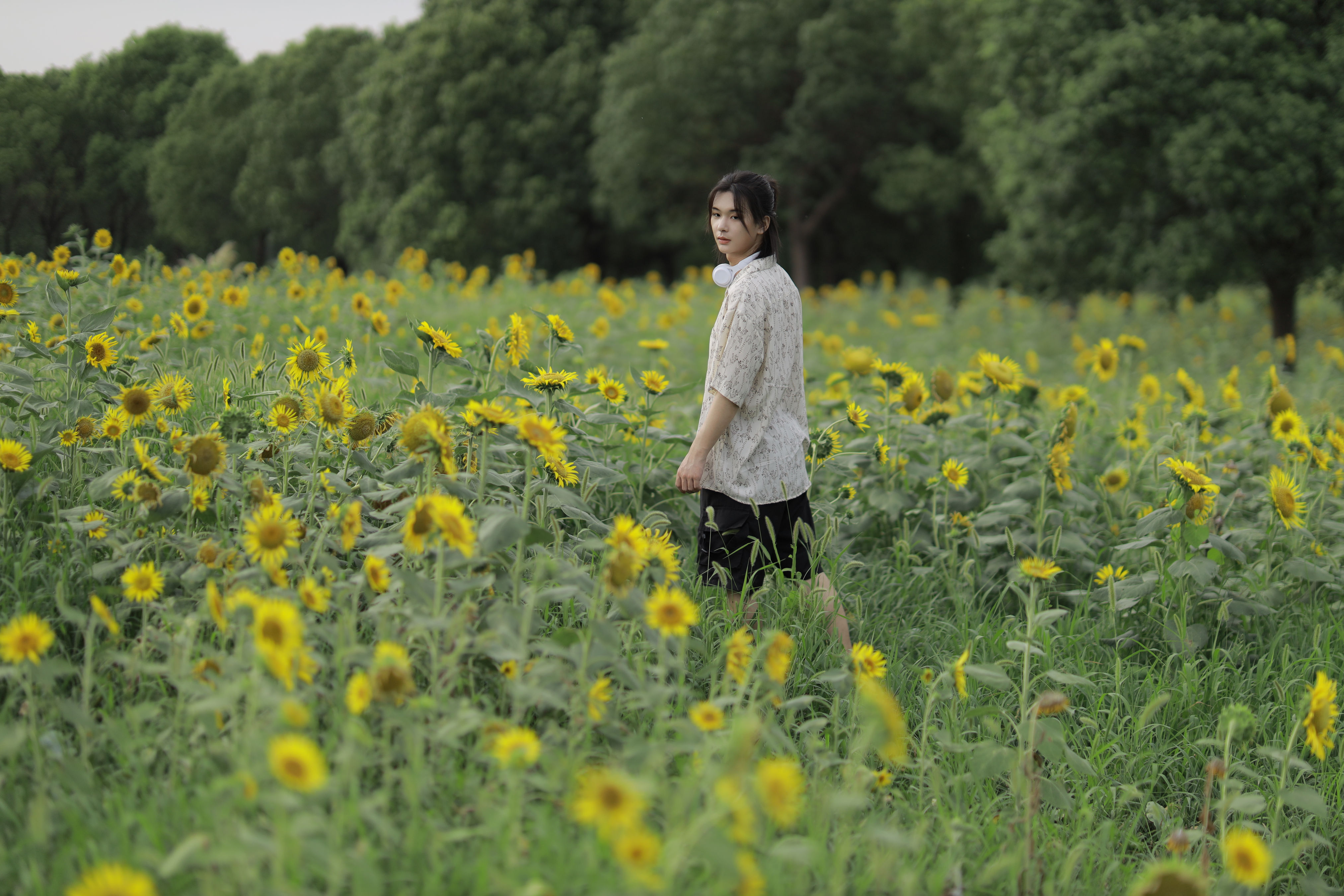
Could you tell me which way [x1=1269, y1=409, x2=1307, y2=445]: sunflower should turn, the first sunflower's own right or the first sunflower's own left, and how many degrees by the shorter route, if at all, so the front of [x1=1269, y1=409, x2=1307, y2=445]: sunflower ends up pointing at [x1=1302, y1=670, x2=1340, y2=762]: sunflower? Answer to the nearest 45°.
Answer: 0° — it already faces it

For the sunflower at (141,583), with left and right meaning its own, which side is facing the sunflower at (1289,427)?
left

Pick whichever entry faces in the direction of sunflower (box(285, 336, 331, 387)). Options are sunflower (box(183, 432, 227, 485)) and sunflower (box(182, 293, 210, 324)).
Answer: sunflower (box(182, 293, 210, 324))

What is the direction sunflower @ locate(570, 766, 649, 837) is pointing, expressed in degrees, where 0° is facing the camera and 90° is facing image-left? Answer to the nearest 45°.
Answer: approximately 0°
